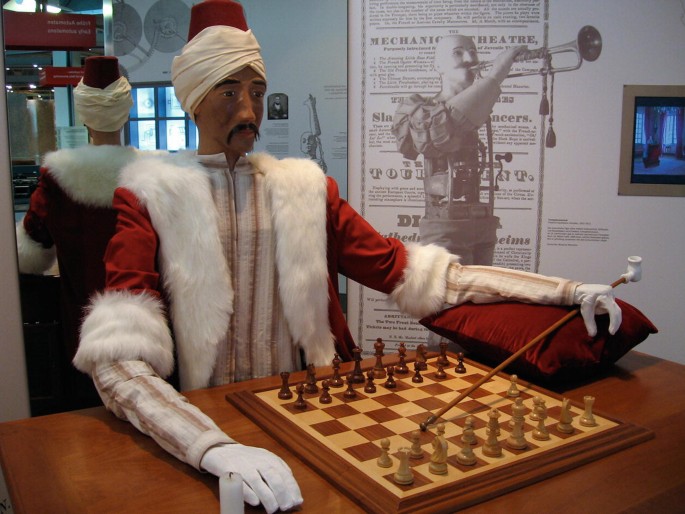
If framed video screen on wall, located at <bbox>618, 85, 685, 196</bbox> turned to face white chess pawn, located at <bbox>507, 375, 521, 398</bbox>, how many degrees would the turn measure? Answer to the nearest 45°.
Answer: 0° — it already faces it

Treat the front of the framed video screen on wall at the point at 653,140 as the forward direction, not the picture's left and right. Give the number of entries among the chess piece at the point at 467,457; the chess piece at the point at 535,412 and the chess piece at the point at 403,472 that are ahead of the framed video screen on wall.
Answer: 3

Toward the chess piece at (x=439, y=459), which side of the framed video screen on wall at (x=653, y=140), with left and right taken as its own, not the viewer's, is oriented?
front

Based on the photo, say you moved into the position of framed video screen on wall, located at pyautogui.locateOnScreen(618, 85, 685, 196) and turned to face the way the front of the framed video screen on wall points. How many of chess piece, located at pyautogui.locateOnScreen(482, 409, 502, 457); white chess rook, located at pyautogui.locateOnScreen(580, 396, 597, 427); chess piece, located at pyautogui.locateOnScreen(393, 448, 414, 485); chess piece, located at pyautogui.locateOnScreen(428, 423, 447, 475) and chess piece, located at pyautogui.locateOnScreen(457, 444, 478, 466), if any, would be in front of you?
5

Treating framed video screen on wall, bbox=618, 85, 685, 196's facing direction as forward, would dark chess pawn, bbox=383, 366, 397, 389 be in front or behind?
in front

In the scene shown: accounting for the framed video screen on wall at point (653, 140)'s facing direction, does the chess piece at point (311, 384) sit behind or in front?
in front

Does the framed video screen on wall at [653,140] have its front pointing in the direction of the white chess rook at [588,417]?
yes

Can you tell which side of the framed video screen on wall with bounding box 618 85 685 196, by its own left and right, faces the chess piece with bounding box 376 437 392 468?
front

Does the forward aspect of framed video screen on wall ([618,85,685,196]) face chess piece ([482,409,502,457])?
yes

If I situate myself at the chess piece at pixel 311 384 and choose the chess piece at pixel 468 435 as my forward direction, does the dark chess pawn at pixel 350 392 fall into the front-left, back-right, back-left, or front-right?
front-left

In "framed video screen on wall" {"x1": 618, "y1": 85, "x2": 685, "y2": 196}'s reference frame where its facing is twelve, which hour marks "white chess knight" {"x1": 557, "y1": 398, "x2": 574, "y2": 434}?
The white chess knight is roughly at 12 o'clock from the framed video screen on wall.

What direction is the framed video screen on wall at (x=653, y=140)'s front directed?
toward the camera

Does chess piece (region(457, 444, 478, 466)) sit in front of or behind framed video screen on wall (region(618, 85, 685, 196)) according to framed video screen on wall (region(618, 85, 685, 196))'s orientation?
in front

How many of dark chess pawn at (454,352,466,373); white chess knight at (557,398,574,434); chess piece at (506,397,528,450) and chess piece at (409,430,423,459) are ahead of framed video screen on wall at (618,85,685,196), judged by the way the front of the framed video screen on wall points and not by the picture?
4

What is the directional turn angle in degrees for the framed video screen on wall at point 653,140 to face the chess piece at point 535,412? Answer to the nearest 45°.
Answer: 0° — it already faces it
